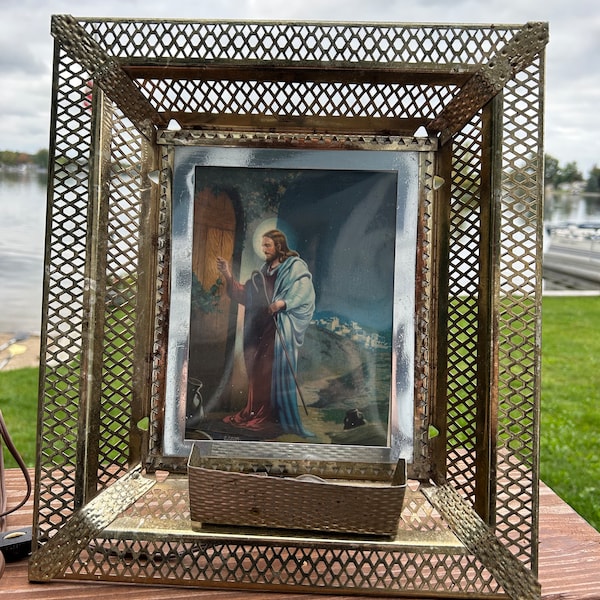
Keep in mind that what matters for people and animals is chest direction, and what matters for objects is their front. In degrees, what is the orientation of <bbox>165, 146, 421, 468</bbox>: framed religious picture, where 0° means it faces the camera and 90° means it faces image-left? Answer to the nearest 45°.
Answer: approximately 0°

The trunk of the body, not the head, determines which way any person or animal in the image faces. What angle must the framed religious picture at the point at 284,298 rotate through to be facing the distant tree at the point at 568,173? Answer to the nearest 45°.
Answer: approximately 135° to its left

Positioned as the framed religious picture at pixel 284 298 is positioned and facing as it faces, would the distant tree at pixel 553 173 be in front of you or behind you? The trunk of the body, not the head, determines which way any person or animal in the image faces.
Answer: behind

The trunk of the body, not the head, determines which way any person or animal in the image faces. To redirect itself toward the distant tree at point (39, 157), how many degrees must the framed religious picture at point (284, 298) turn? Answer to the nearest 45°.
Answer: approximately 135° to its right
